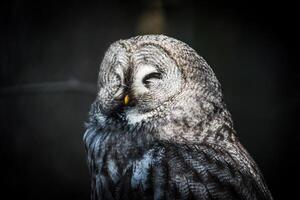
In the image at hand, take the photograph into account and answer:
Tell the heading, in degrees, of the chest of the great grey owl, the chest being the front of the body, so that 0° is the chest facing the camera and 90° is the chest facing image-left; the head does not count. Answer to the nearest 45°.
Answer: approximately 45°
